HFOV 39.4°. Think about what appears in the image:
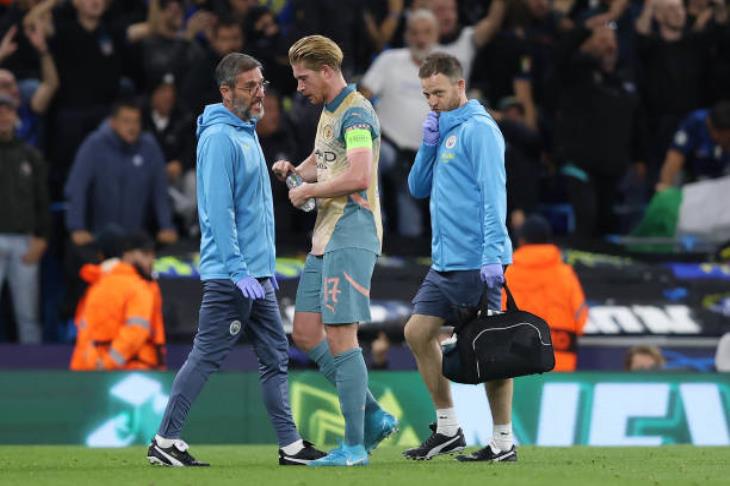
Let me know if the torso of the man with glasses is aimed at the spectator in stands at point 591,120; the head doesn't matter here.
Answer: no

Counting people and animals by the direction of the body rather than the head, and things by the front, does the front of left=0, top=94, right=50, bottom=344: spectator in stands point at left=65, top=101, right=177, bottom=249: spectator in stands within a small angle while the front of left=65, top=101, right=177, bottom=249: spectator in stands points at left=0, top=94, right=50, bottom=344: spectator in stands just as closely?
no

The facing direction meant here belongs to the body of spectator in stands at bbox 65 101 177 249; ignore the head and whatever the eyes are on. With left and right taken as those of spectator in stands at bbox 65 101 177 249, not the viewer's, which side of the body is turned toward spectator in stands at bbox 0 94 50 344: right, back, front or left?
right

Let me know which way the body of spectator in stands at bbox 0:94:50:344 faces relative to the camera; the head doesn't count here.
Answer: toward the camera

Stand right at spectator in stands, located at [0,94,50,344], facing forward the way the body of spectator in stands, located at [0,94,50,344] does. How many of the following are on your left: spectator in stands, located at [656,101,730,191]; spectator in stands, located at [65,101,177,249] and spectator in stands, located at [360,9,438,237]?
3

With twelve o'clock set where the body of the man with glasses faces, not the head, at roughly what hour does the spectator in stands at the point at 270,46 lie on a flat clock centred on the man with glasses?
The spectator in stands is roughly at 9 o'clock from the man with glasses.

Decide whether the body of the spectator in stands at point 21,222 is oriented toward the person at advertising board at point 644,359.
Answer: no

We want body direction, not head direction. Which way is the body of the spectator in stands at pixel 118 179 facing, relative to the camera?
toward the camera

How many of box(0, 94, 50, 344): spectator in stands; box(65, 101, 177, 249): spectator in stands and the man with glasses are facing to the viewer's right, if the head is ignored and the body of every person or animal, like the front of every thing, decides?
1

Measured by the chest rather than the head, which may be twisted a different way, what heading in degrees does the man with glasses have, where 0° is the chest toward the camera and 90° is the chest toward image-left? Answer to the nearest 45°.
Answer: approximately 270°

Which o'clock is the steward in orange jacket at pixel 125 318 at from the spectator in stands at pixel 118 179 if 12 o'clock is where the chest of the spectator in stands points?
The steward in orange jacket is roughly at 12 o'clock from the spectator in stands.

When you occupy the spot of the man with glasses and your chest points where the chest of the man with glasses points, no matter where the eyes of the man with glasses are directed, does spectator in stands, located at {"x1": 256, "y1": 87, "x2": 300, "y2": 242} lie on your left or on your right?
on your left

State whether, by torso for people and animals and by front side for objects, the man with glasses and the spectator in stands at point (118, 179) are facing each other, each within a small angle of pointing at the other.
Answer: no

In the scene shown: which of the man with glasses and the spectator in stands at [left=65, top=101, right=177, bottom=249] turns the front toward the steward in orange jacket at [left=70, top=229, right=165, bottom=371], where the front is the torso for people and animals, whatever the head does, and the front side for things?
the spectator in stands

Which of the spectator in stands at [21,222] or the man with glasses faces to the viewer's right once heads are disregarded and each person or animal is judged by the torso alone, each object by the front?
the man with glasses

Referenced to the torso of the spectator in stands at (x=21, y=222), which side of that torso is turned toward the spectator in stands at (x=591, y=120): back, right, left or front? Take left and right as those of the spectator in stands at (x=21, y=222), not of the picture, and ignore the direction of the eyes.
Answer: left

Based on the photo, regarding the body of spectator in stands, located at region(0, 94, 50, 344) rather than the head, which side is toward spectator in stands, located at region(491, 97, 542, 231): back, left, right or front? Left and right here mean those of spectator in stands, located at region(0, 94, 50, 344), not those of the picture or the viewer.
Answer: left

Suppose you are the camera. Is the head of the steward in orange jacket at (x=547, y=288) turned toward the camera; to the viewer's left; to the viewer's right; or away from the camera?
away from the camera
